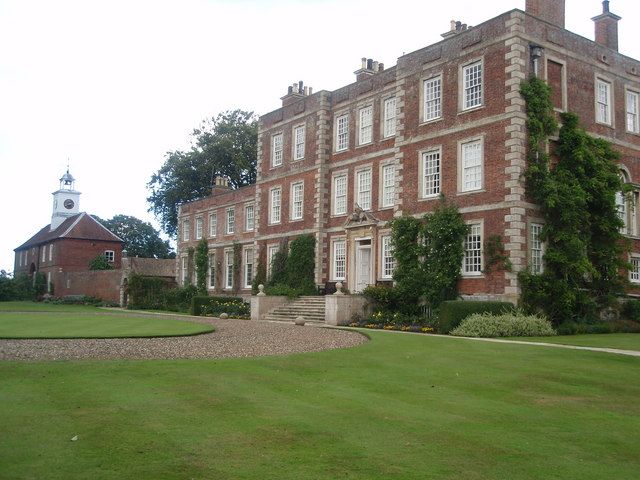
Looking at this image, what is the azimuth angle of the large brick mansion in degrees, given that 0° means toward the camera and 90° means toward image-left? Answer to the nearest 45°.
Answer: approximately 45°

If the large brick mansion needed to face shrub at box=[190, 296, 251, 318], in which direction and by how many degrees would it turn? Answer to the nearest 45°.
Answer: approximately 90° to its right
